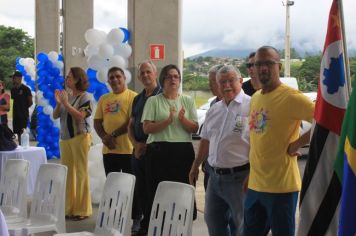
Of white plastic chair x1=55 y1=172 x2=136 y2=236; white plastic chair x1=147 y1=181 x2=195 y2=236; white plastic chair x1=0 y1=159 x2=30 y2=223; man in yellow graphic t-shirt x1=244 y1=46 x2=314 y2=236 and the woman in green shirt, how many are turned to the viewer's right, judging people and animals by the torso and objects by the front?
0

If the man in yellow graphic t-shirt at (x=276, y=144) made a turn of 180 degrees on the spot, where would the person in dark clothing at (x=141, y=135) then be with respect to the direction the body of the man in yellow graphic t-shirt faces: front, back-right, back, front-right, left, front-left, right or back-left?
left

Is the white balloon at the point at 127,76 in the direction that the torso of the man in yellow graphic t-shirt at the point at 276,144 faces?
no

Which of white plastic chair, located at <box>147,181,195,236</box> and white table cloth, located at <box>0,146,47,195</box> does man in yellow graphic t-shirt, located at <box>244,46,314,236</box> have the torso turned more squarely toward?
the white plastic chair

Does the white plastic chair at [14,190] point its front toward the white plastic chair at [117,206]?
no

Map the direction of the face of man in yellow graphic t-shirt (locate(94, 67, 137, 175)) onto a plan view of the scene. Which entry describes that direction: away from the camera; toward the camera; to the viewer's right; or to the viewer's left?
toward the camera

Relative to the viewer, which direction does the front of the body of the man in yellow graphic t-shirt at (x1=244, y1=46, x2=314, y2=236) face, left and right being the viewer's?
facing the viewer and to the left of the viewer

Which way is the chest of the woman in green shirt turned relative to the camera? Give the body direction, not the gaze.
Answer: toward the camera

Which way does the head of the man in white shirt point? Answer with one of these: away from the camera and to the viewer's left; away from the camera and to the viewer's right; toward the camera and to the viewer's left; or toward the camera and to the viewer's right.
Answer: toward the camera and to the viewer's left
